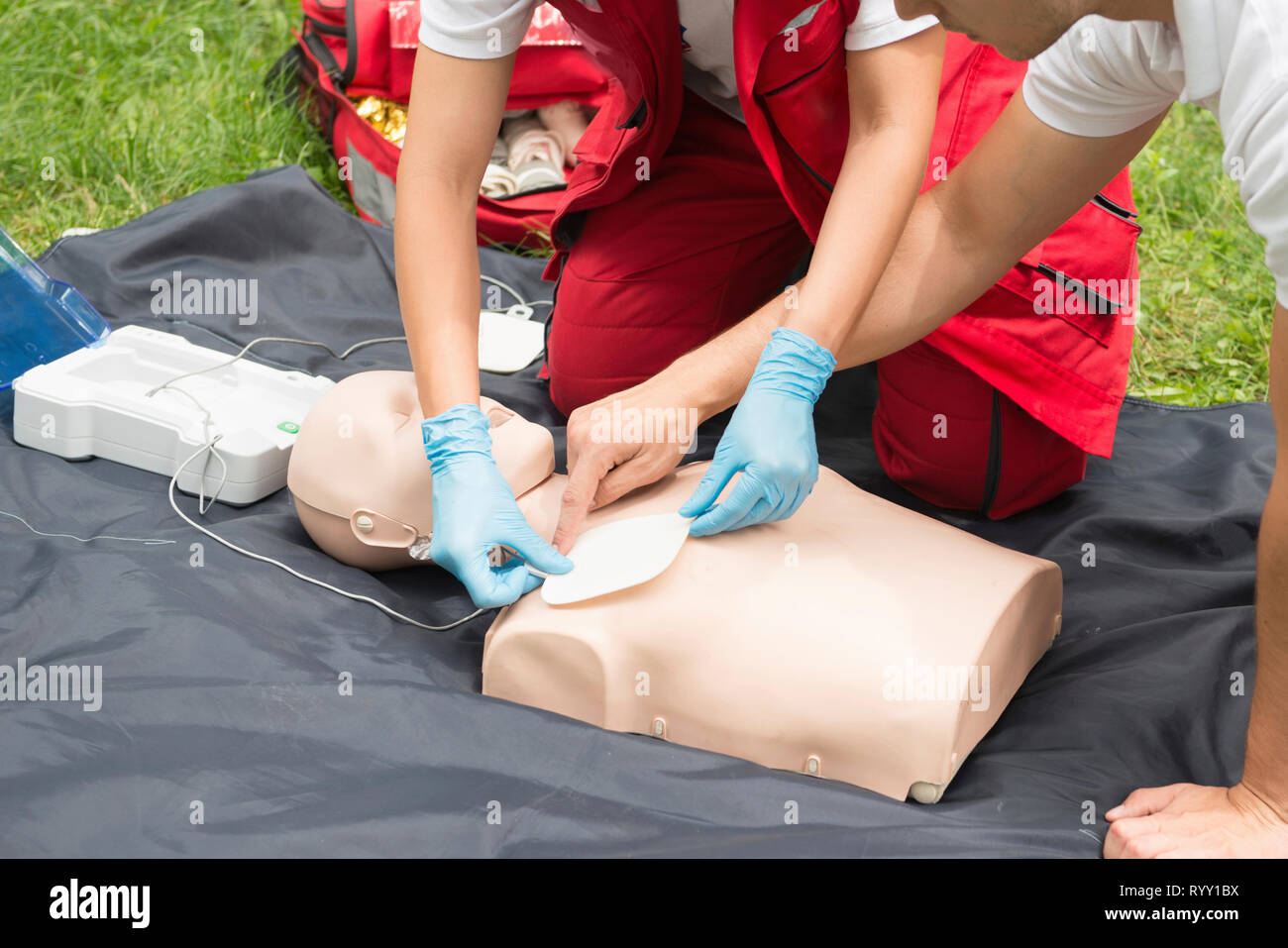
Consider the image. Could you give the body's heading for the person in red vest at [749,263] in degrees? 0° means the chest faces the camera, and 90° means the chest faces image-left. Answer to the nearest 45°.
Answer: approximately 0°

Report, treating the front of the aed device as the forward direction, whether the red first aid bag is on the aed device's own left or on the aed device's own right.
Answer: on the aed device's own left

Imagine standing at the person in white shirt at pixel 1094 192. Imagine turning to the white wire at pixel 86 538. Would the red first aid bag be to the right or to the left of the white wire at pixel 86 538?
right

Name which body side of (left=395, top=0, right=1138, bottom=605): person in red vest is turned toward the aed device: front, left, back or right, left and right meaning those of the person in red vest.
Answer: right

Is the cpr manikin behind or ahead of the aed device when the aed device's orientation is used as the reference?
ahead
